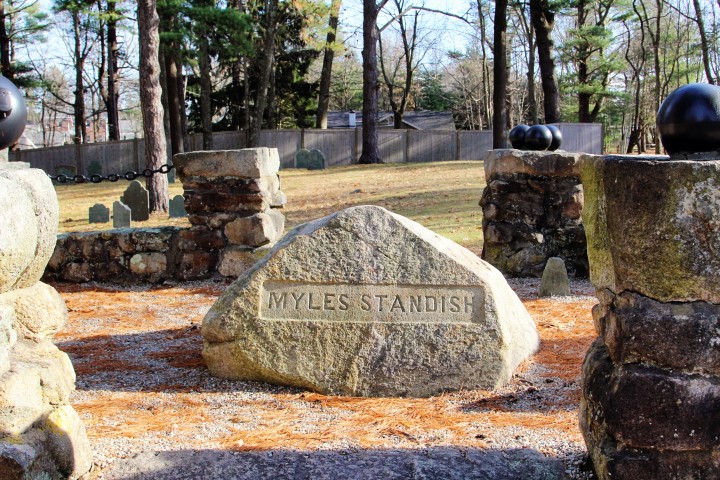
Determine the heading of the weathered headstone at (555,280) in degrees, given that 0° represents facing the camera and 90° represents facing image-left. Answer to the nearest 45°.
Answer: approximately 0°

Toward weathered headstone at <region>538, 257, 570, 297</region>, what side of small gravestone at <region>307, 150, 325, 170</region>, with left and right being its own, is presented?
front

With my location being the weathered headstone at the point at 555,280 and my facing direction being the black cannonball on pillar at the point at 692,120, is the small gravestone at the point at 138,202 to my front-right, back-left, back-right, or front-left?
back-right

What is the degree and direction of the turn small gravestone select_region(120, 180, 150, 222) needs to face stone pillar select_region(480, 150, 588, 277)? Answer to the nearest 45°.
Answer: approximately 45° to its left

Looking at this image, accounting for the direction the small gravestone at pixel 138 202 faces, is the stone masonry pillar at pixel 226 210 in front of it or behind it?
in front

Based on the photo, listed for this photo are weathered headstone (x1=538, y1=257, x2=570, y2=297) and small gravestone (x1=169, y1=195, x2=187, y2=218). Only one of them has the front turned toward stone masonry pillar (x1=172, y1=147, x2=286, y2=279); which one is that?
the small gravestone

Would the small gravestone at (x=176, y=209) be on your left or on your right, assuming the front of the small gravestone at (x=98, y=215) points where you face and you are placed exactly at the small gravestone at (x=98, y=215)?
on your left

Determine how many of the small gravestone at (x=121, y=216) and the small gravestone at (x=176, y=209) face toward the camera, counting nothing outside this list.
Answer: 2

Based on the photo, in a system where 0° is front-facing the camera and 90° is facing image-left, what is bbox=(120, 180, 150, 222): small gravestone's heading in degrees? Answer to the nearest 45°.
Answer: approximately 0°
